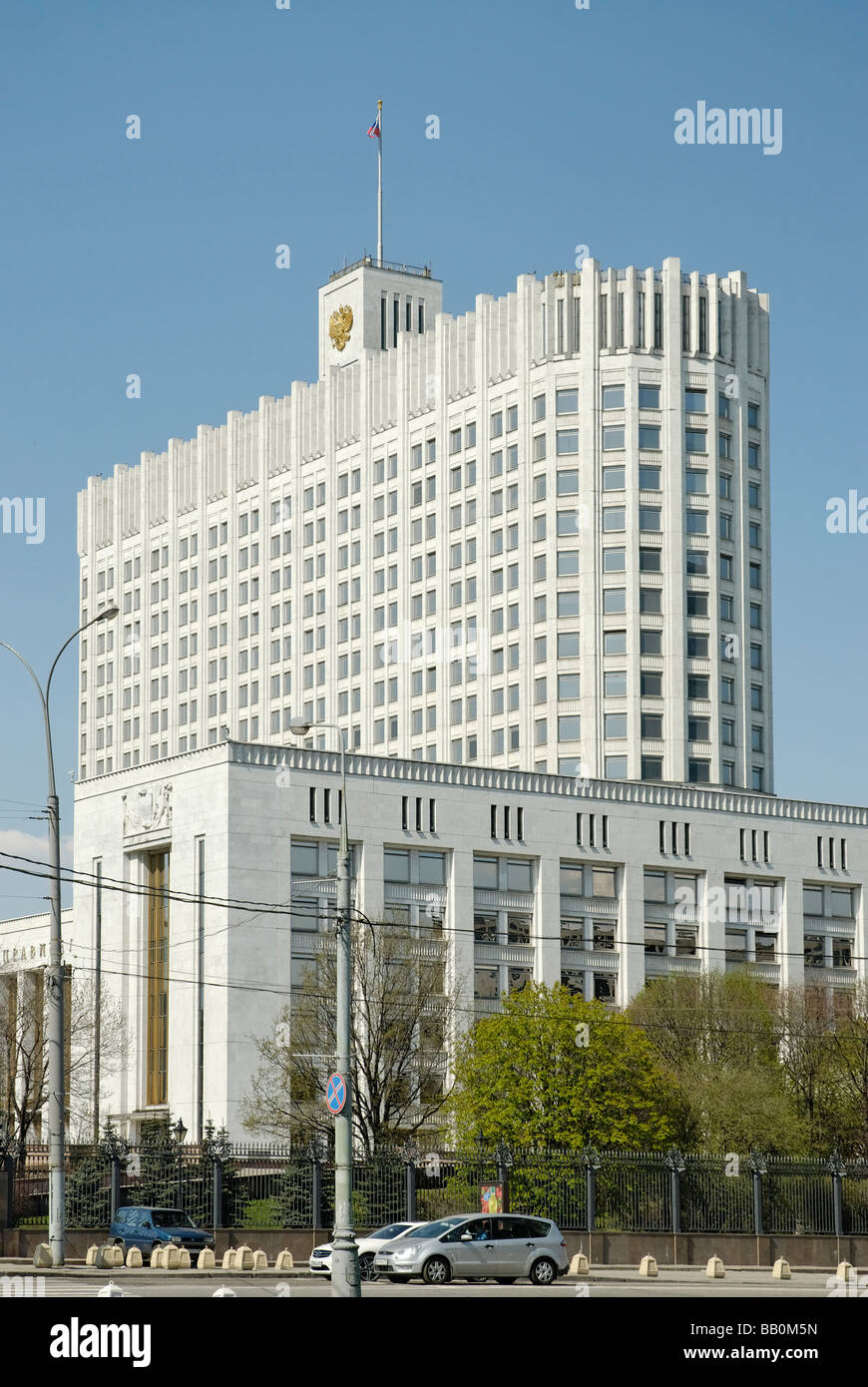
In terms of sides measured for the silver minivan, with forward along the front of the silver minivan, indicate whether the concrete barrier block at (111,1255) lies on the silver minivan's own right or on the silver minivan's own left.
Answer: on the silver minivan's own right

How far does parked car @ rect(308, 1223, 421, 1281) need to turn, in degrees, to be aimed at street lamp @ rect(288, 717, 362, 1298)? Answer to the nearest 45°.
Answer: approximately 45° to its left

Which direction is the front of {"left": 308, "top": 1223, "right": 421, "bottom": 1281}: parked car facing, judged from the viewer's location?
facing the viewer and to the left of the viewer

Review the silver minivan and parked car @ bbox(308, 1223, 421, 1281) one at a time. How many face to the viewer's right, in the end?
0
